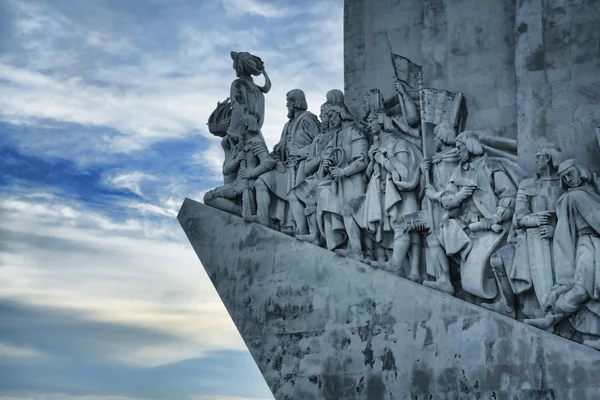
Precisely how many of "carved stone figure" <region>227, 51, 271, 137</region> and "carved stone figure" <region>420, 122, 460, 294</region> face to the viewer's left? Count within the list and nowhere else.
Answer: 2

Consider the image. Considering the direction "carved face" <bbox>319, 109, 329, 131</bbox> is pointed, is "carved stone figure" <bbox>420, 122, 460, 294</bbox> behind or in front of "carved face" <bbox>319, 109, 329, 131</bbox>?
behind

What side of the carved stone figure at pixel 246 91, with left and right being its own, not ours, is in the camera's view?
left

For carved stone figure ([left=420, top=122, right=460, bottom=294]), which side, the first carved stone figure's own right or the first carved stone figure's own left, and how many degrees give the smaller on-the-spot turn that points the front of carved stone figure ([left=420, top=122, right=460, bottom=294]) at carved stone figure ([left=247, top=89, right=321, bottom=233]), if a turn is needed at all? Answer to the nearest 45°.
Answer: approximately 45° to the first carved stone figure's own right

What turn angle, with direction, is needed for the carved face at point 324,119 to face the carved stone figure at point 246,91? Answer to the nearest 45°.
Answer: approximately 45° to its right

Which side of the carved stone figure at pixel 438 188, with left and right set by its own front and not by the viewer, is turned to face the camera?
left

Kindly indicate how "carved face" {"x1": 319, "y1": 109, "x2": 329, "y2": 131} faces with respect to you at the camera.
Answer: facing to the left of the viewer

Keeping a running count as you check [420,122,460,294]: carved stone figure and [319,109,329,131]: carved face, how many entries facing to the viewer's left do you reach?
2
